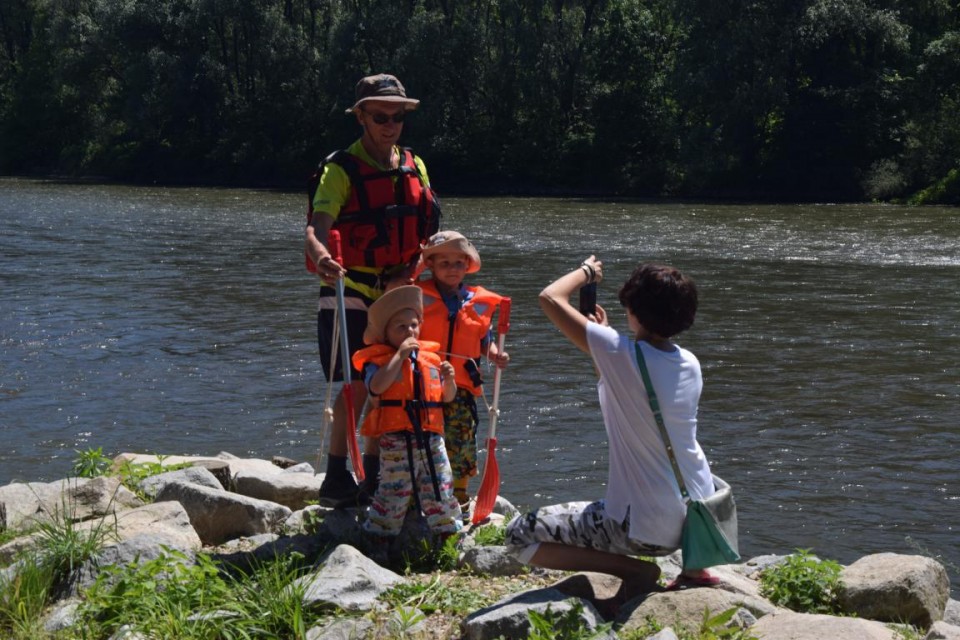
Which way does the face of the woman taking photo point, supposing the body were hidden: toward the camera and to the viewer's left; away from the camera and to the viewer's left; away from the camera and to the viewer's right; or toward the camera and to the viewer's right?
away from the camera and to the viewer's left

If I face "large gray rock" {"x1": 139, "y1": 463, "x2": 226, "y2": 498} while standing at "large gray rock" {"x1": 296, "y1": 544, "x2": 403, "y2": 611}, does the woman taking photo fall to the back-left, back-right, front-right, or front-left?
back-right

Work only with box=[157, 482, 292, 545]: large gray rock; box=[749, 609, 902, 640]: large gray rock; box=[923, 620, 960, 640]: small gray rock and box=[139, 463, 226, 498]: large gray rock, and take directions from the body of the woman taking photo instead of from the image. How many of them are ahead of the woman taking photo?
2

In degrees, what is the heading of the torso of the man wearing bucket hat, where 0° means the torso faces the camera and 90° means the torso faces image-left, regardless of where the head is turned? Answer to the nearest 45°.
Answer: approximately 315°

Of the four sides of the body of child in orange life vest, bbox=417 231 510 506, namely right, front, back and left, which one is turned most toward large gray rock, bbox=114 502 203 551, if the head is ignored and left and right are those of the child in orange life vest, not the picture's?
right

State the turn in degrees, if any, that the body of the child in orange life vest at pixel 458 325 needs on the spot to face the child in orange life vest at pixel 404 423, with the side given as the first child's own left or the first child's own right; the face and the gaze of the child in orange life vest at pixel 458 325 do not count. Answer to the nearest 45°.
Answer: approximately 45° to the first child's own right

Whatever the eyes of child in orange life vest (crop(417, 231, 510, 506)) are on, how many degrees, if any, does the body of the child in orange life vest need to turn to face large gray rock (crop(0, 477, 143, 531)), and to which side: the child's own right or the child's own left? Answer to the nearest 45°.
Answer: approximately 90° to the child's own right

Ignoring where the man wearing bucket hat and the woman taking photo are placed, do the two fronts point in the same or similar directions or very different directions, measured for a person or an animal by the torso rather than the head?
very different directions

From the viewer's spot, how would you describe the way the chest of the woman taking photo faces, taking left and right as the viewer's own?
facing away from the viewer and to the left of the viewer

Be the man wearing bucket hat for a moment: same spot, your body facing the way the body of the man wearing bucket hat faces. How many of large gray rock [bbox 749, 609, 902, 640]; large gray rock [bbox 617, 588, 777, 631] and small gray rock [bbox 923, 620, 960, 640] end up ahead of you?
3

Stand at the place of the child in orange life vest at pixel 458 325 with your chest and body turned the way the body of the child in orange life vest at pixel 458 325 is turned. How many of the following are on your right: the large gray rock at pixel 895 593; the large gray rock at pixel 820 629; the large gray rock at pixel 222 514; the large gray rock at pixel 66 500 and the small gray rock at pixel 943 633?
2

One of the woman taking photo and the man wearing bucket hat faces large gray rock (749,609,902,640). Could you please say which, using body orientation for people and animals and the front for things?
the man wearing bucket hat
